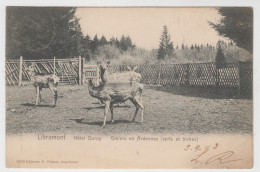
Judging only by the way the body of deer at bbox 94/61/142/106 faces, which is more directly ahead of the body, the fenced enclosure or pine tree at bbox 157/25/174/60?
the fenced enclosure

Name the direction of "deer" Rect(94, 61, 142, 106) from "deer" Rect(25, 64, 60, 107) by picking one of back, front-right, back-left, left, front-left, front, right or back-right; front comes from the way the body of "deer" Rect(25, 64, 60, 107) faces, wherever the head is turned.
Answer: back-left

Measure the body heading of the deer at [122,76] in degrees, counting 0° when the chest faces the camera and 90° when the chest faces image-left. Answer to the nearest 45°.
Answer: approximately 90°

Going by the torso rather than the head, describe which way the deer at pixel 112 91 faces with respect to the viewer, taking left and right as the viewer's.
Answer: facing to the left of the viewer
